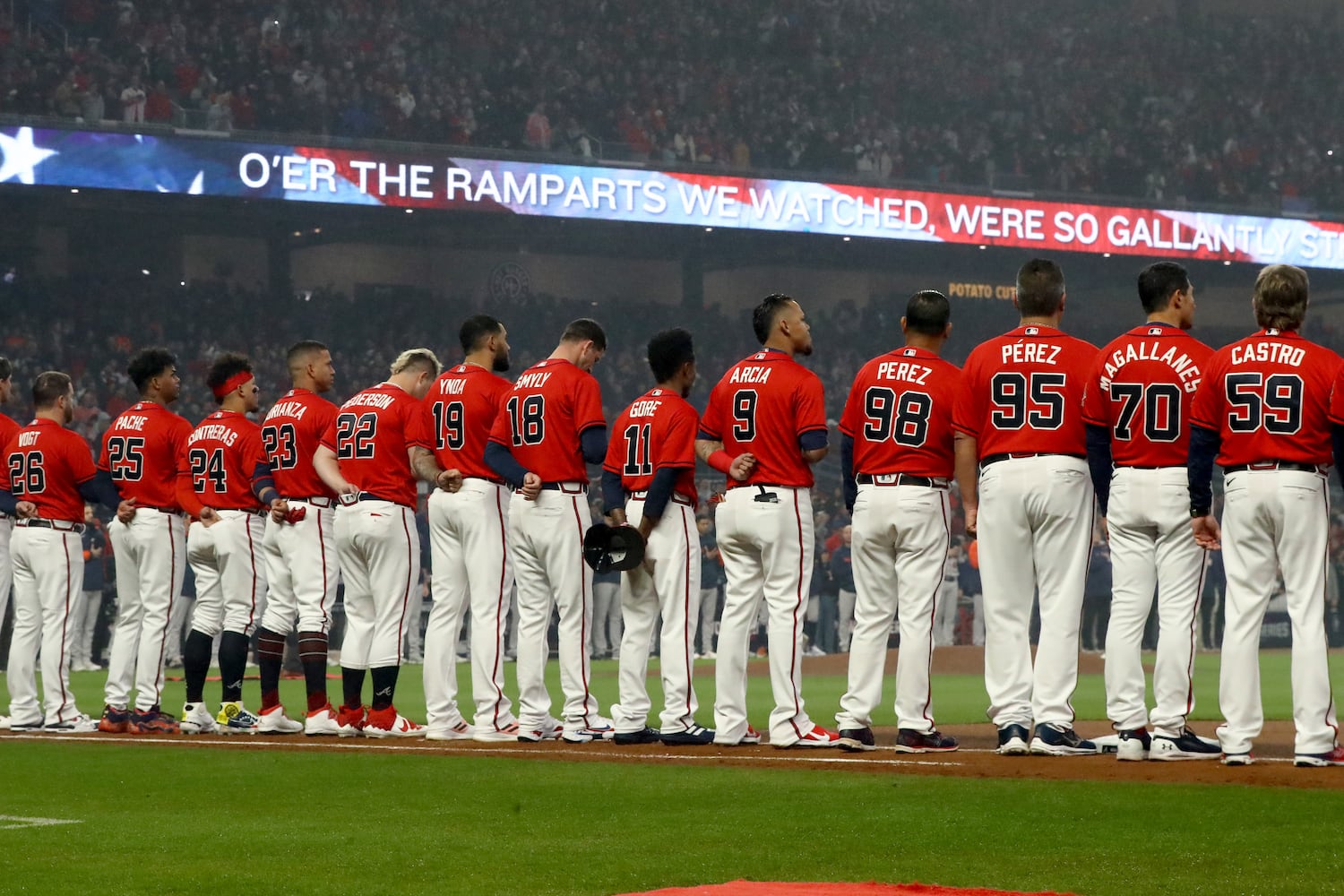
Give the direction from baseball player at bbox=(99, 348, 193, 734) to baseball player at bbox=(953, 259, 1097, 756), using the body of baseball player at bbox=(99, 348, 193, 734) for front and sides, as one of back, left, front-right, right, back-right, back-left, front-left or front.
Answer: right

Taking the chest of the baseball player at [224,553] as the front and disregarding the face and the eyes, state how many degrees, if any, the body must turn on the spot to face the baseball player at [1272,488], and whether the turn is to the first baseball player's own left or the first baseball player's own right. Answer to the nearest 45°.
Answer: approximately 90° to the first baseball player's own right

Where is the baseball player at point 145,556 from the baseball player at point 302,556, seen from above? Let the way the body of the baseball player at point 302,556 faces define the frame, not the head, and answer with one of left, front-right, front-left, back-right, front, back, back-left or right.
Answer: left

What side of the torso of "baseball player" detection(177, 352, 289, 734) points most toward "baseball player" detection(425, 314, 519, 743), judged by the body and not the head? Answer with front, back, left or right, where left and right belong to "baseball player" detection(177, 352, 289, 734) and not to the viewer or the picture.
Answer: right

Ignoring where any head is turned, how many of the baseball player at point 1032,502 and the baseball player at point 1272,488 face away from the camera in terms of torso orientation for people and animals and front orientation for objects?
2

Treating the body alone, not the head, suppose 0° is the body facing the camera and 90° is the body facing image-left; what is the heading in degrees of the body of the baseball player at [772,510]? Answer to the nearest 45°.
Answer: approximately 225°

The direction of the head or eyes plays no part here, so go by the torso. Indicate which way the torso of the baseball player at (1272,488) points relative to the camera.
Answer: away from the camera

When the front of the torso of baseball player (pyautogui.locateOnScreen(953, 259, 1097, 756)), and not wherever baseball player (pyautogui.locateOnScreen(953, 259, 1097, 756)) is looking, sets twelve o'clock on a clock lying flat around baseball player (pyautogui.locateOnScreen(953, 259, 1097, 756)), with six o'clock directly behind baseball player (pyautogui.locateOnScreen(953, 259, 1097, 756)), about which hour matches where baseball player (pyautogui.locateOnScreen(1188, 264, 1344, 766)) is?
baseball player (pyautogui.locateOnScreen(1188, 264, 1344, 766)) is roughly at 4 o'clock from baseball player (pyautogui.locateOnScreen(953, 259, 1097, 756)).

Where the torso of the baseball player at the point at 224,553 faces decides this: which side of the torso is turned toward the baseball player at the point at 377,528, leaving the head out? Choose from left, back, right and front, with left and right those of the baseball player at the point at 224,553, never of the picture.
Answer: right

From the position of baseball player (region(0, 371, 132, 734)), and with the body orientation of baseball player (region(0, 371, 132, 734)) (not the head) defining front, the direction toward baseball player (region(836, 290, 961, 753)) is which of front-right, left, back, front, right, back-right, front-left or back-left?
right

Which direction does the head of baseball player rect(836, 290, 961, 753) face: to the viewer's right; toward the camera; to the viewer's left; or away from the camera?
away from the camera

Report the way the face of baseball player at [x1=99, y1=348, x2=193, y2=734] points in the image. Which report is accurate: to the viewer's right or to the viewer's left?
to the viewer's right

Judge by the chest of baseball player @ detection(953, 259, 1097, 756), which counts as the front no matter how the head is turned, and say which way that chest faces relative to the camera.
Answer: away from the camera

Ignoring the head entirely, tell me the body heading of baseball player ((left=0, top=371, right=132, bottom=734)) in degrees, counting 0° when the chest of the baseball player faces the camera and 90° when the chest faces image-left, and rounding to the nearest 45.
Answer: approximately 225°

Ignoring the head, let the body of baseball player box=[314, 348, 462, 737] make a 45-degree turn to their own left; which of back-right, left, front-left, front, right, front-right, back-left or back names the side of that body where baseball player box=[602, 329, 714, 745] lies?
back-right

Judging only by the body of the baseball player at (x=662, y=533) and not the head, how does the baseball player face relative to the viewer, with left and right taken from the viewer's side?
facing away from the viewer and to the right of the viewer
